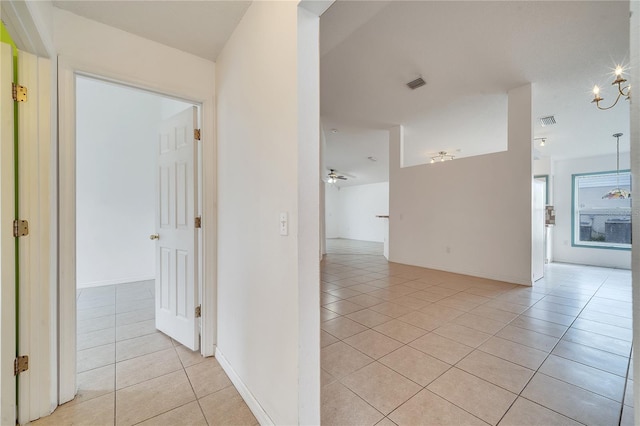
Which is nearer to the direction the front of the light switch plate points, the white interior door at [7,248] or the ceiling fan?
the white interior door

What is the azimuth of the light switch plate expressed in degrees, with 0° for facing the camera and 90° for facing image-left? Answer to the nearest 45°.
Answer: approximately 45°

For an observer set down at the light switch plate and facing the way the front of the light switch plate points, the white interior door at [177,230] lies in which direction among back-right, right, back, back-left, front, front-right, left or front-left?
right

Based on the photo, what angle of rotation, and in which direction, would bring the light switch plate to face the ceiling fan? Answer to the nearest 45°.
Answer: approximately 135° to its right
